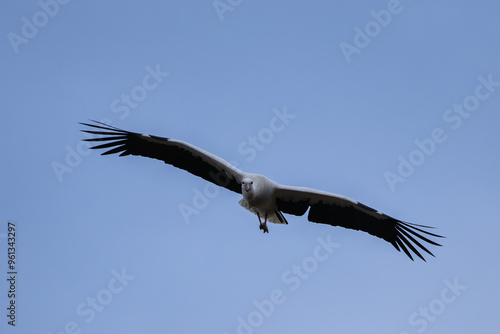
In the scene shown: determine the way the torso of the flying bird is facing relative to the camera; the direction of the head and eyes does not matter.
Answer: toward the camera
